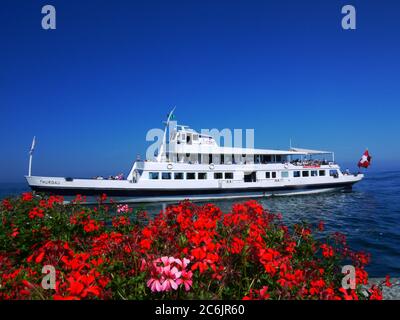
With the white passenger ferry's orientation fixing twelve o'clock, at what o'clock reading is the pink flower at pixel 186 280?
The pink flower is roughly at 9 o'clock from the white passenger ferry.

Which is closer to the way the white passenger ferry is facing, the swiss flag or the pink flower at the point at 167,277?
the pink flower

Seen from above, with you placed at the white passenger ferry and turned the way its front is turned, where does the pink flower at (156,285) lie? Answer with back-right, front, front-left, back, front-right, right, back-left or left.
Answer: left

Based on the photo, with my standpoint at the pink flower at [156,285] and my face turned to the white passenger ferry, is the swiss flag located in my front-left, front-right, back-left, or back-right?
front-right

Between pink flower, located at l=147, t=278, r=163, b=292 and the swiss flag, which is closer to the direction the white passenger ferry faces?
the pink flower

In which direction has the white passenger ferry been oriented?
to the viewer's left

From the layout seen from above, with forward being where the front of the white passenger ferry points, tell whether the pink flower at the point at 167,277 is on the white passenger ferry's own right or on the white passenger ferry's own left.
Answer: on the white passenger ferry's own left
